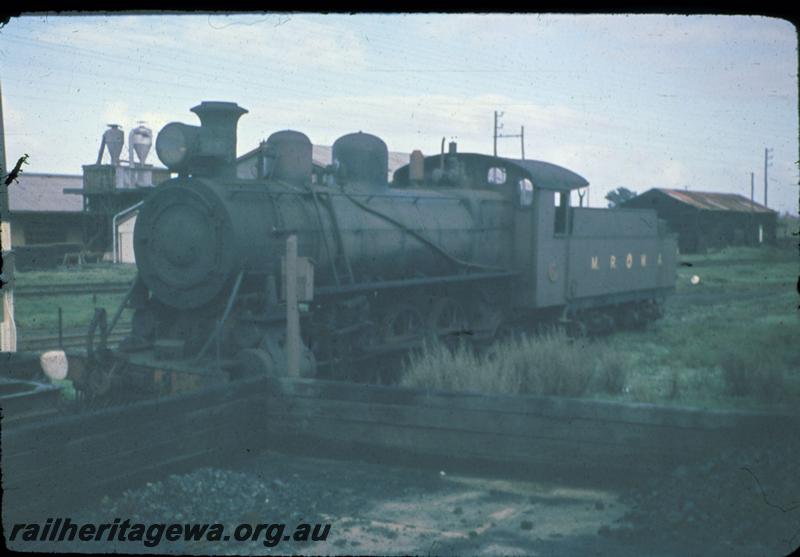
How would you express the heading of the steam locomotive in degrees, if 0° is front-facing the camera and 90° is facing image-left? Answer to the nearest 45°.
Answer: approximately 45°

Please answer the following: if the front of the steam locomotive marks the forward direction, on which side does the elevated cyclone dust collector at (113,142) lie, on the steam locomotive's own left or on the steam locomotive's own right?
on the steam locomotive's own right

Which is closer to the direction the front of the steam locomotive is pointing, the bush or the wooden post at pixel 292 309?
the wooden post

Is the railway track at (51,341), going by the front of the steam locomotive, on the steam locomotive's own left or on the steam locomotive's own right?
on the steam locomotive's own right

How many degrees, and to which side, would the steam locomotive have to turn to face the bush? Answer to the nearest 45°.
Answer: approximately 135° to its left

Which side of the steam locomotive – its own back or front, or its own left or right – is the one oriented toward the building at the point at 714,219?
back
